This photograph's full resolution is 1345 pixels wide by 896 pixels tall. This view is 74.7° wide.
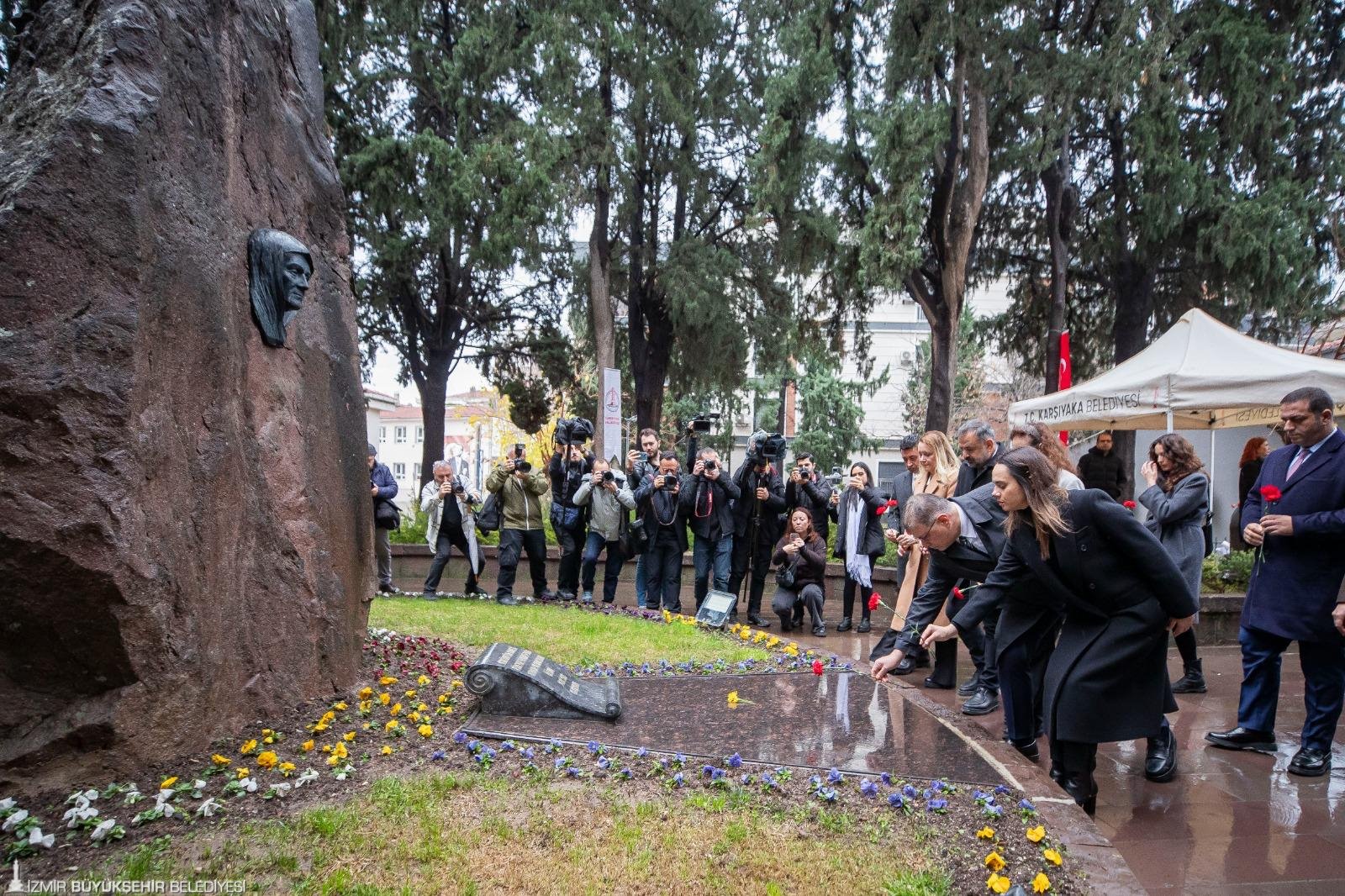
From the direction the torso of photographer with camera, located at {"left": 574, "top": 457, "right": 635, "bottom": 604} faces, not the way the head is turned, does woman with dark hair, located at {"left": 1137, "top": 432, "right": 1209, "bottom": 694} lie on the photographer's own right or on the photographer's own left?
on the photographer's own left

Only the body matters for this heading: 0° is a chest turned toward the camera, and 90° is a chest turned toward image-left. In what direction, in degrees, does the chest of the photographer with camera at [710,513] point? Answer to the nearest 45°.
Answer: approximately 0°

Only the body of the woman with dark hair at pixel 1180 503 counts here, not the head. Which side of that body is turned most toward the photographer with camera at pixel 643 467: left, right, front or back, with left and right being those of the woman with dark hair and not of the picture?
front

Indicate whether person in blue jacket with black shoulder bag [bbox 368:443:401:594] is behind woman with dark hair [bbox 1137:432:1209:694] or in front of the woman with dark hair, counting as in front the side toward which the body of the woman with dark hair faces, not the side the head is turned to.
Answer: in front

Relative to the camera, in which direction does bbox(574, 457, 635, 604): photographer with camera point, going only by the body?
toward the camera

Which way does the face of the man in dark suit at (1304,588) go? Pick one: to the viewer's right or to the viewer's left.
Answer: to the viewer's left

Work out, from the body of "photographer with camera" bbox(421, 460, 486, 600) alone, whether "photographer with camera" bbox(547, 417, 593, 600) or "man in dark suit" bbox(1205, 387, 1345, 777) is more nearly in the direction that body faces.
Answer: the man in dark suit

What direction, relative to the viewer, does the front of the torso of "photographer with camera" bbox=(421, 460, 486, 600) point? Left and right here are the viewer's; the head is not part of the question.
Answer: facing the viewer

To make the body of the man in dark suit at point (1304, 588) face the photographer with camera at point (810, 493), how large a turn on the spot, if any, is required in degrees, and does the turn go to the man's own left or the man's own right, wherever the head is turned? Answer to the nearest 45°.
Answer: approximately 90° to the man's own right

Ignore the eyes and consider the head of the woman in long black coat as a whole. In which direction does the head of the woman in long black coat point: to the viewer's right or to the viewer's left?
to the viewer's left

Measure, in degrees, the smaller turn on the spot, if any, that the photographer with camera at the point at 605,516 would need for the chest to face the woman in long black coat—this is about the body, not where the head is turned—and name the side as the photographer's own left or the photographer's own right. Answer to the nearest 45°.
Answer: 0° — they already face them

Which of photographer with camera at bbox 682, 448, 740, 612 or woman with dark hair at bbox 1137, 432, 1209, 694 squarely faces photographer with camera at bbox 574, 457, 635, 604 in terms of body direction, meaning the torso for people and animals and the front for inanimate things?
the woman with dark hair

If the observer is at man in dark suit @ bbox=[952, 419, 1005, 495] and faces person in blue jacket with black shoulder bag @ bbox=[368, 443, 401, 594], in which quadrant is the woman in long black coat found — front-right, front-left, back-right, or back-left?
back-left

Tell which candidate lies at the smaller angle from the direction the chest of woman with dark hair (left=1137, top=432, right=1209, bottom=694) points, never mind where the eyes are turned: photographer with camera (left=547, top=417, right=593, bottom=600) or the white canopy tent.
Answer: the photographer with camera
